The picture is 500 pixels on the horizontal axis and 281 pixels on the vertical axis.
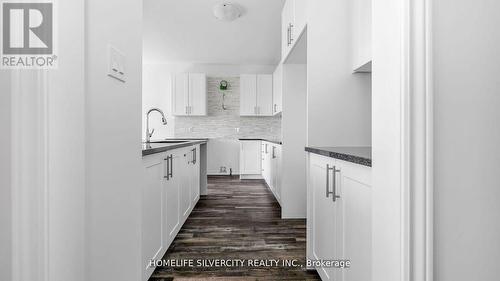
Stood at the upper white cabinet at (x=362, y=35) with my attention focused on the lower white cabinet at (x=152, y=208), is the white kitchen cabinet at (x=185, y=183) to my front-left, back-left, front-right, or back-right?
front-right

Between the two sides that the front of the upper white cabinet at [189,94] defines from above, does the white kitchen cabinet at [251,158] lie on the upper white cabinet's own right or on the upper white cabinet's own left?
on the upper white cabinet's own left

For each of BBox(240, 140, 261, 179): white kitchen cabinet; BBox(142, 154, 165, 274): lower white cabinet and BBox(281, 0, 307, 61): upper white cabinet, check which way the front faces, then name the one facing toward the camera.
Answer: the white kitchen cabinet

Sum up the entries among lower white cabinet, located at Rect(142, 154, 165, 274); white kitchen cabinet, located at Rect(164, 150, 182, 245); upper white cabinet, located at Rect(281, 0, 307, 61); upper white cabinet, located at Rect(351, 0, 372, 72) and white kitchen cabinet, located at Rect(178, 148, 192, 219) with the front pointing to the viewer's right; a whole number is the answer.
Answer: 3

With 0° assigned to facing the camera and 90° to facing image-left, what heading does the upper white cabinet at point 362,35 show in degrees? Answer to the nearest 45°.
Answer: approximately 90°

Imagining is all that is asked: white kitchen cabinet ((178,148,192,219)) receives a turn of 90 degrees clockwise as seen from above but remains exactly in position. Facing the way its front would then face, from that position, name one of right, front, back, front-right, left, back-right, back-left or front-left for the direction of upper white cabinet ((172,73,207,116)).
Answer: back

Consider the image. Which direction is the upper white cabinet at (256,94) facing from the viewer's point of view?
toward the camera

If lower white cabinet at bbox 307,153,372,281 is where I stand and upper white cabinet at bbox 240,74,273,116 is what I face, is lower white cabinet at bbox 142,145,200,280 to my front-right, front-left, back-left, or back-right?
front-left

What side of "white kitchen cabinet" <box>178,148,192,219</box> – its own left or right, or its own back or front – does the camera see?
right

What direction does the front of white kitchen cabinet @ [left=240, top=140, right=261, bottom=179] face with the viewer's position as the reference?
facing the viewer

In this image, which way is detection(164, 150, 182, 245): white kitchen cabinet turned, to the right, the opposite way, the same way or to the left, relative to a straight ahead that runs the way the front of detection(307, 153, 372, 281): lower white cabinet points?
the opposite way

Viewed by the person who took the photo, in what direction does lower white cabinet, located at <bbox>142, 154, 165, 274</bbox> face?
facing to the right of the viewer

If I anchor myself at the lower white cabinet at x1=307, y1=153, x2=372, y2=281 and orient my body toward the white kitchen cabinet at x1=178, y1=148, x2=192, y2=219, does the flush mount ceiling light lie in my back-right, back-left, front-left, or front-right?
front-right
